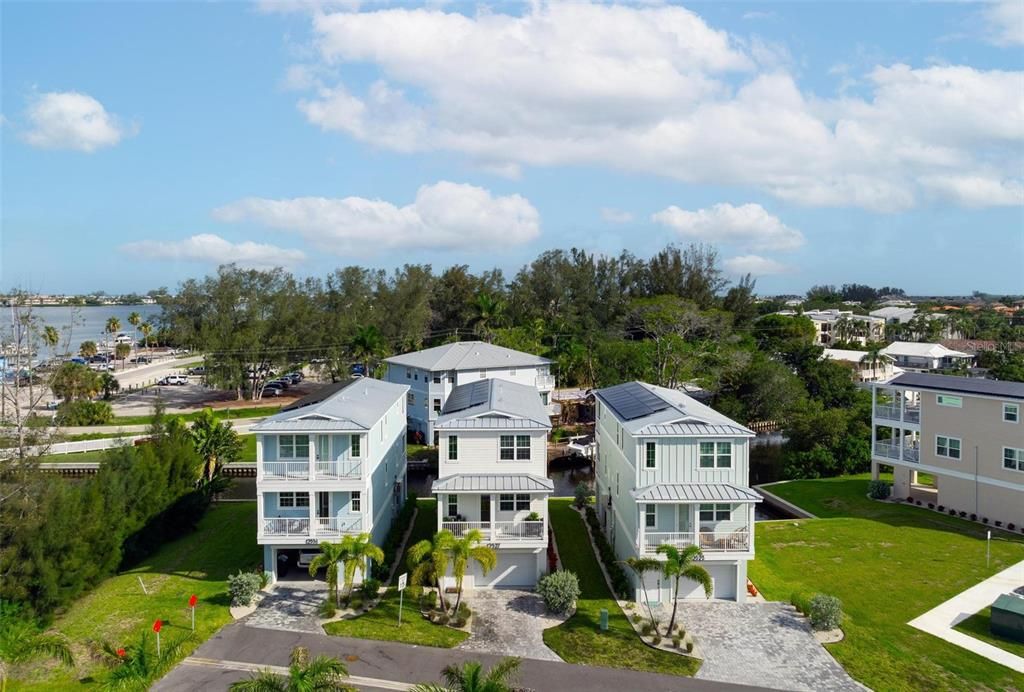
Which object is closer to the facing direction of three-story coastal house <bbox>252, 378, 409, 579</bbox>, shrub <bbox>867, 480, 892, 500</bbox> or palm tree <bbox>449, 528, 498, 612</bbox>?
the palm tree

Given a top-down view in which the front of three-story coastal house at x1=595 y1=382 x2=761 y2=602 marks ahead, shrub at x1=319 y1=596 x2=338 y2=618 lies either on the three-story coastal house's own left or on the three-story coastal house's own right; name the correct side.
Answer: on the three-story coastal house's own right

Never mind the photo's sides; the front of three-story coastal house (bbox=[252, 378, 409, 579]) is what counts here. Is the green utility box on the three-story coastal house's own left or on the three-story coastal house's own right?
on the three-story coastal house's own left

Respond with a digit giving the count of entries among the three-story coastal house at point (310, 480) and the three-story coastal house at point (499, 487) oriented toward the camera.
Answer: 2

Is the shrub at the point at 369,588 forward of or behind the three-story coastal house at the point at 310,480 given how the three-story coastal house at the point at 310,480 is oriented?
forward

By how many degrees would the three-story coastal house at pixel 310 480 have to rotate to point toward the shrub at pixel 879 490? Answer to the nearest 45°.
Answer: approximately 90° to its left

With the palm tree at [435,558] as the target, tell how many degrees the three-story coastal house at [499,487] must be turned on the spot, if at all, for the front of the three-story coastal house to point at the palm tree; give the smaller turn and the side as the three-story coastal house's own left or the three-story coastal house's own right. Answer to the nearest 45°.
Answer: approximately 45° to the three-story coastal house's own right

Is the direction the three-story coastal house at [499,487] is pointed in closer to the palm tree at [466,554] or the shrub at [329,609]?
the palm tree

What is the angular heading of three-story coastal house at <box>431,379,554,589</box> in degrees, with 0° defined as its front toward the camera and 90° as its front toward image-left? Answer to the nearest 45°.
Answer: approximately 0°

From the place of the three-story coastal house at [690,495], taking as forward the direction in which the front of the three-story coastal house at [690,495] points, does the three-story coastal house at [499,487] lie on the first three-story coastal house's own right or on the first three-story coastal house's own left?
on the first three-story coastal house's own right

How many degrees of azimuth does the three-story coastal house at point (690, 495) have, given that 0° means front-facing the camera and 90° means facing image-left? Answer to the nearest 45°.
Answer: approximately 0°
